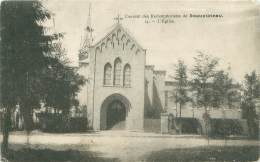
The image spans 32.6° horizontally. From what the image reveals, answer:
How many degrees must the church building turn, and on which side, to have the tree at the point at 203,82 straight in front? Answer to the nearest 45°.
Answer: approximately 45° to its left

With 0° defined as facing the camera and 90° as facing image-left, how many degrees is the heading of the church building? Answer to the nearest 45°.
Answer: approximately 0°
